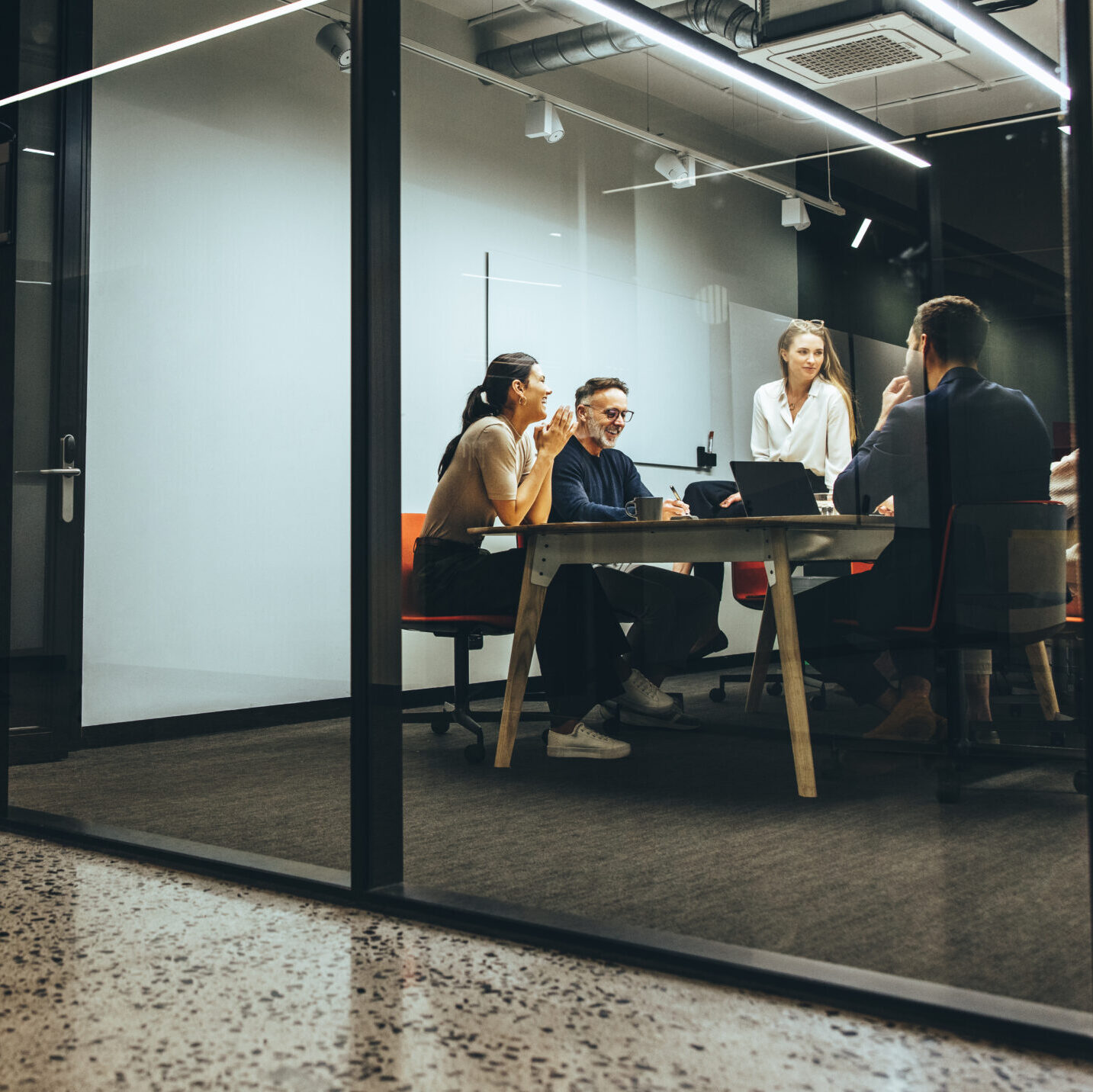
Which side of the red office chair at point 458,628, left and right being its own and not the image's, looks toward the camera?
right

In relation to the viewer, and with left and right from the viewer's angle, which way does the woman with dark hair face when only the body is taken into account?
facing to the right of the viewer

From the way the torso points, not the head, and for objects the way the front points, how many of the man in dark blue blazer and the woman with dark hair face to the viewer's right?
1

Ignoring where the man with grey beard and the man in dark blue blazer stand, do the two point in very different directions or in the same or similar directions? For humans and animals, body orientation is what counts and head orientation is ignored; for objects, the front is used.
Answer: very different directions
